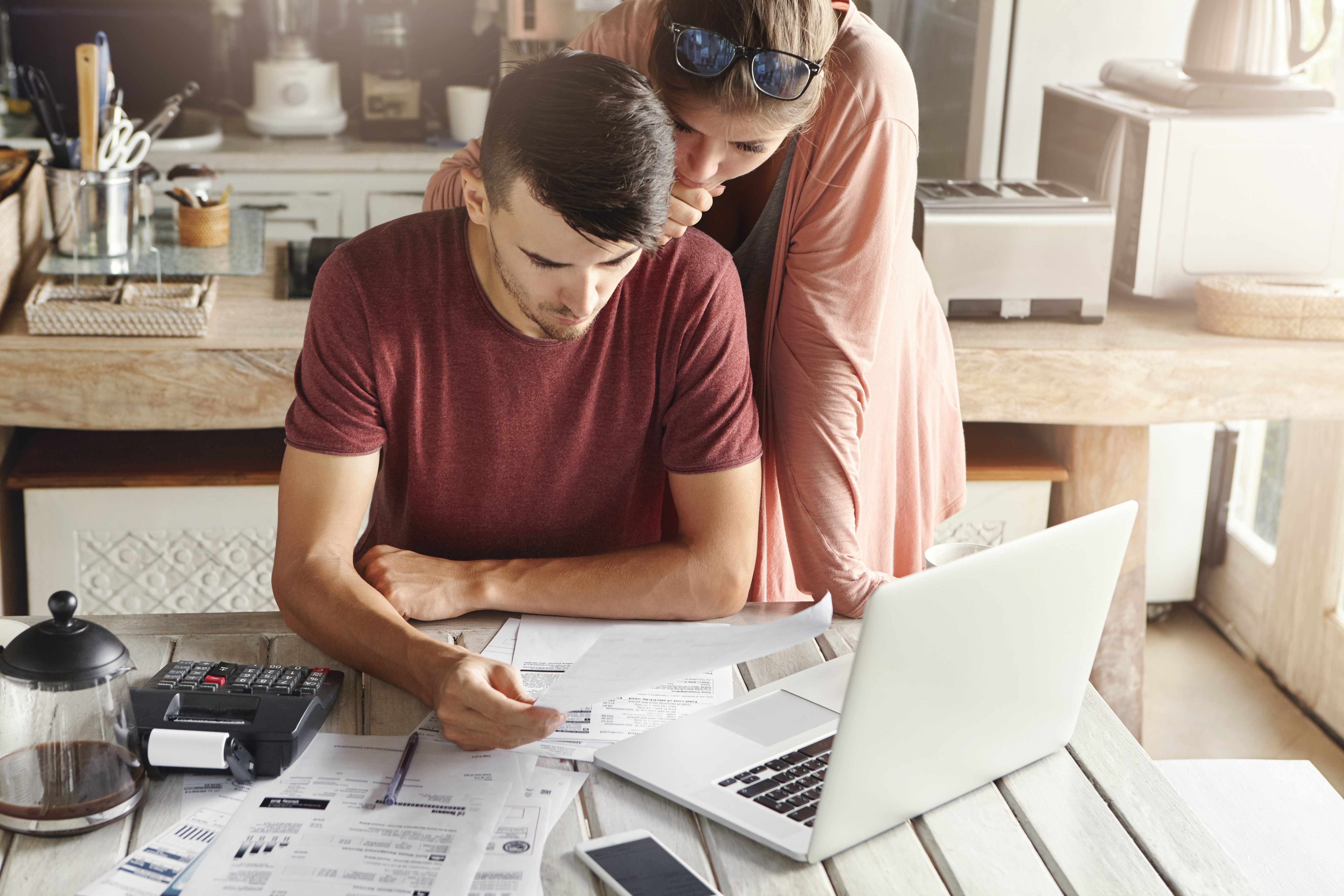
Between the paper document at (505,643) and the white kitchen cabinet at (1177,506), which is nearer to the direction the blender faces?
the paper document

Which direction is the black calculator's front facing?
away from the camera

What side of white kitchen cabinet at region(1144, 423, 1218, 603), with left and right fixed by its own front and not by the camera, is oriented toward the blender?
right

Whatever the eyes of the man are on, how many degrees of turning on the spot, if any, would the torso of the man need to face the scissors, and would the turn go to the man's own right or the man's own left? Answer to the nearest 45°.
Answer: approximately 135° to the man's own right

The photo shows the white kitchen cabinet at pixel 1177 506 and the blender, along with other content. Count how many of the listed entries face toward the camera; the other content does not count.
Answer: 2

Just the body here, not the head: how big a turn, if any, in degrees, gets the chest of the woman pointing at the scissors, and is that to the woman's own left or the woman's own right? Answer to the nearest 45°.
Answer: approximately 90° to the woman's own right

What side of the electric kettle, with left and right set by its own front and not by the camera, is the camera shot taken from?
left

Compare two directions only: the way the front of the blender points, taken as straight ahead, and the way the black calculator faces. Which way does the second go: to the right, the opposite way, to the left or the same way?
the opposite way

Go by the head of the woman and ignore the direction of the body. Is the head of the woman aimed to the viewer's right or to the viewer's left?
to the viewer's left

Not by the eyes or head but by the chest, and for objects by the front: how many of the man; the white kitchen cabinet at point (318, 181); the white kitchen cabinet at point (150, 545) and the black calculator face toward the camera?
3
